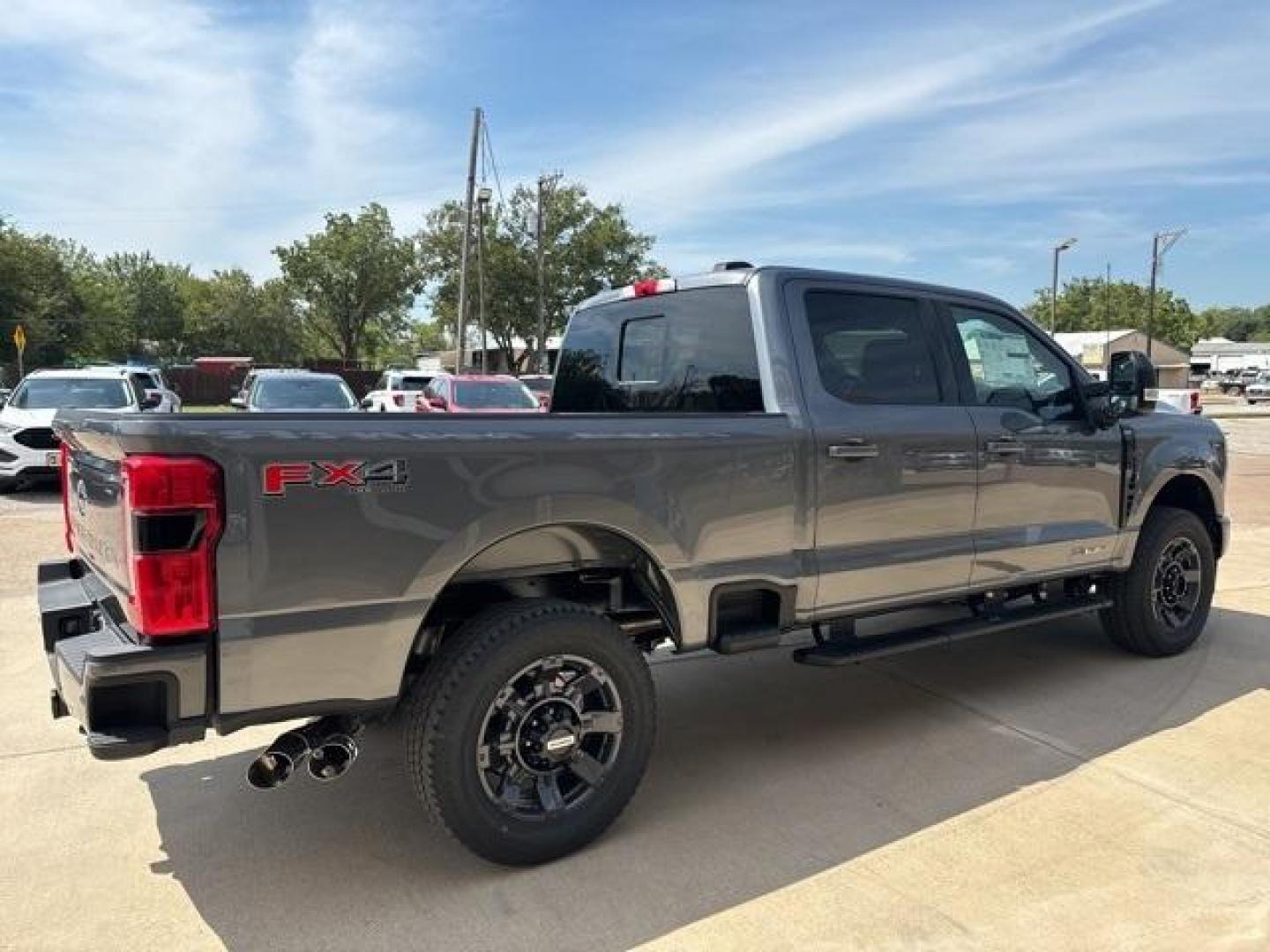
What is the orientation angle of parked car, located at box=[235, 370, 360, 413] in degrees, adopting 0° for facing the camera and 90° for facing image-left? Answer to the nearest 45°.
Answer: approximately 0°

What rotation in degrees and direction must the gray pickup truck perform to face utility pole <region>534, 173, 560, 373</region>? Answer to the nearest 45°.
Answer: approximately 45° to its left

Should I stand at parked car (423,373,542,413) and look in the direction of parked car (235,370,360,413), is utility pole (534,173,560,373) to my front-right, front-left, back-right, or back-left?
back-right

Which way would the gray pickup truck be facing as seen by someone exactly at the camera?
facing away from the viewer and to the right of the viewer

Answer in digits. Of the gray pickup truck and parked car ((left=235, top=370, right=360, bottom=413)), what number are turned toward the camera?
1

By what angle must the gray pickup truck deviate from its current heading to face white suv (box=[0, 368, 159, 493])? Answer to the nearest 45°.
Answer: approximately 90° to its left

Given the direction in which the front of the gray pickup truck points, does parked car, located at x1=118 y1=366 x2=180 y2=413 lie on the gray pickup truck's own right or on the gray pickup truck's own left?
on the gray pickup truck's own left

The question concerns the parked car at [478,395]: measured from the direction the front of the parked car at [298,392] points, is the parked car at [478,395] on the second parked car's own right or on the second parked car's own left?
on the second parked car's own left

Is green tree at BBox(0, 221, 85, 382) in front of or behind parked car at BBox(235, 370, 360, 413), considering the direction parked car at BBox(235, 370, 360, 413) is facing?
behind

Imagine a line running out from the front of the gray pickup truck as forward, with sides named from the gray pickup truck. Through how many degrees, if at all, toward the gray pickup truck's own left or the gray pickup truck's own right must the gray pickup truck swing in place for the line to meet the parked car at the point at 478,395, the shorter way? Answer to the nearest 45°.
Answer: approximately 45° to the gray pickup truck's own left

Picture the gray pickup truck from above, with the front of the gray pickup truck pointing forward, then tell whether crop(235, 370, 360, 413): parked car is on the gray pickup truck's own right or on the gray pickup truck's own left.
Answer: on the gray pickup truck's own left
